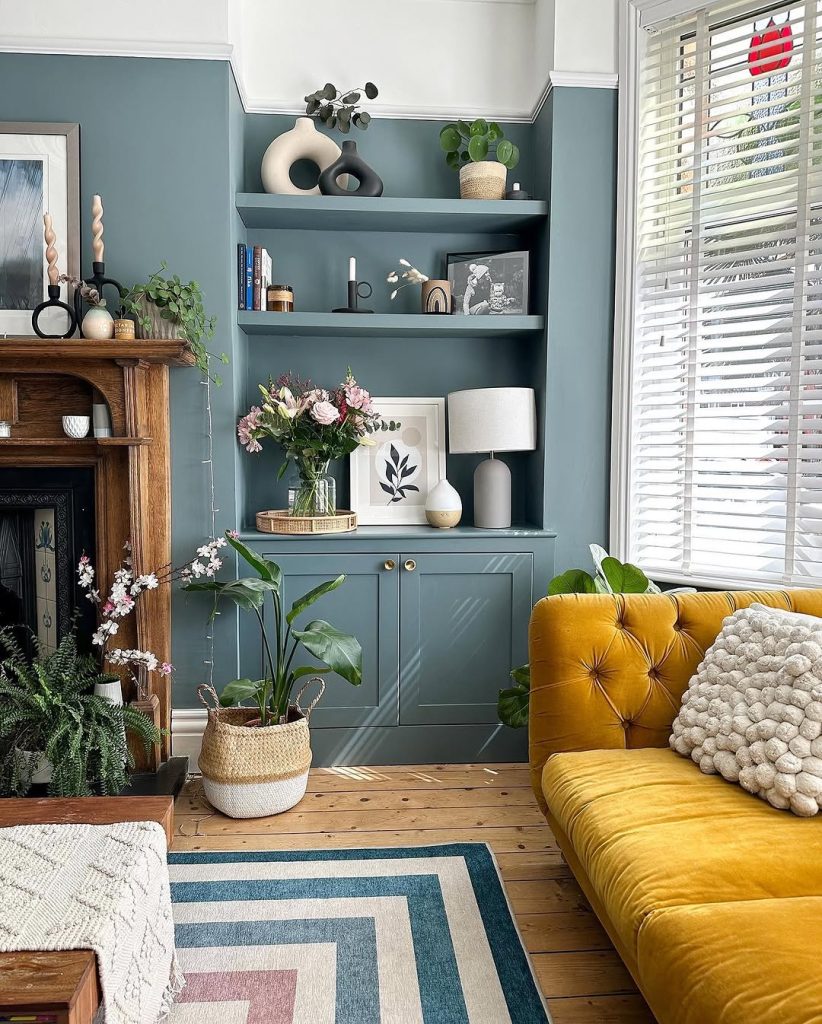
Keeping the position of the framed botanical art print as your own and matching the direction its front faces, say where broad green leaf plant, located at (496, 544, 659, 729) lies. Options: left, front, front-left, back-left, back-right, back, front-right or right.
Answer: front-left

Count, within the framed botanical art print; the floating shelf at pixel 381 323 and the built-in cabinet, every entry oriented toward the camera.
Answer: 3

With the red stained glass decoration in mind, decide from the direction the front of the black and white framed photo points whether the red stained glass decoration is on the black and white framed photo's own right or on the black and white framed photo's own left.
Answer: on the black and white framed photo's own left

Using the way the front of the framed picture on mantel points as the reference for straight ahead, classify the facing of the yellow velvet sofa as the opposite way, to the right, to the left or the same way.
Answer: to the right

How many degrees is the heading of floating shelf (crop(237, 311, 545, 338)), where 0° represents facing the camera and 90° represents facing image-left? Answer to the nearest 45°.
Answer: approximately 0°

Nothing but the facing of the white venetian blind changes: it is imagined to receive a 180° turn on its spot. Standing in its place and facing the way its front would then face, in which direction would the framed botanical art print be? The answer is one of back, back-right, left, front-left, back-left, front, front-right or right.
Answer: back-left

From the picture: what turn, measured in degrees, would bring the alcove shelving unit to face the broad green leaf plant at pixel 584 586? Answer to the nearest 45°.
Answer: approximately 45° to its left

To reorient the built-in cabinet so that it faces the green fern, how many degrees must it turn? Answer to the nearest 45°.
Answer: approximately 45° to its right

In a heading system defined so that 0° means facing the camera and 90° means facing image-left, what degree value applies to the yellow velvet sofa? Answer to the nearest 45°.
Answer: approximately 45°
